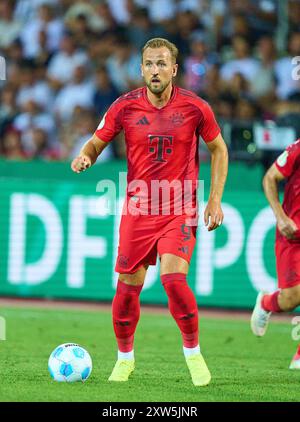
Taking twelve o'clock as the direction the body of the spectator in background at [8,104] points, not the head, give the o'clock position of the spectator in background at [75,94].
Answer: the spectator in background at [75,94] is roughly at 10 o'clock from the spectator in background at [8,104].

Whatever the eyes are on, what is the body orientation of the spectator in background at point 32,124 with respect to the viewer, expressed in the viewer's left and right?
facing the viewer

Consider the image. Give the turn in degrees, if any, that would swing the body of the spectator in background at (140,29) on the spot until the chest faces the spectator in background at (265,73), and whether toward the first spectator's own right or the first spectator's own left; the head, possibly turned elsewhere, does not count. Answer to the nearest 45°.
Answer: approximately 45° to the first spectator's own left

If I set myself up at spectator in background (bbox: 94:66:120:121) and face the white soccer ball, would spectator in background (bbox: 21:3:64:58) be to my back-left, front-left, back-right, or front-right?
back-right

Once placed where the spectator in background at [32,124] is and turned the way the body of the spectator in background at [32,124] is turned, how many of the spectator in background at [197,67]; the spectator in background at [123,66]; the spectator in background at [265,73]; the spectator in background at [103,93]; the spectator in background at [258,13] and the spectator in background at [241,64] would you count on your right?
0

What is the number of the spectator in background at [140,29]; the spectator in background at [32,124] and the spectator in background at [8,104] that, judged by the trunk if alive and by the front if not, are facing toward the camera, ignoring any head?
3

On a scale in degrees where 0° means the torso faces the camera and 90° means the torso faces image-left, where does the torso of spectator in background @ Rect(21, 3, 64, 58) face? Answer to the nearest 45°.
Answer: approximately 0°

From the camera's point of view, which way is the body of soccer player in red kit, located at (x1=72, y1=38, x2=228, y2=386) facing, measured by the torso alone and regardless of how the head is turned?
toward the camera

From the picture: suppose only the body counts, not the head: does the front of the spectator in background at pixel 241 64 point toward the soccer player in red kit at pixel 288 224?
yes

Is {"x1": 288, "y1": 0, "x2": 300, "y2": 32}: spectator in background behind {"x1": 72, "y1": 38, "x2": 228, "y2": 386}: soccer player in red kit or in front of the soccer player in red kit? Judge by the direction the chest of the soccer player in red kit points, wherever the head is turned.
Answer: behind

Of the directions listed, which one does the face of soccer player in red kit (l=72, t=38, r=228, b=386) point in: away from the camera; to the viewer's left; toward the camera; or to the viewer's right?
toward the camera

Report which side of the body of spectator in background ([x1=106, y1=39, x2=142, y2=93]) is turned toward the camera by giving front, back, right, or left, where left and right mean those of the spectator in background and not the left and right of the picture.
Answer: front
